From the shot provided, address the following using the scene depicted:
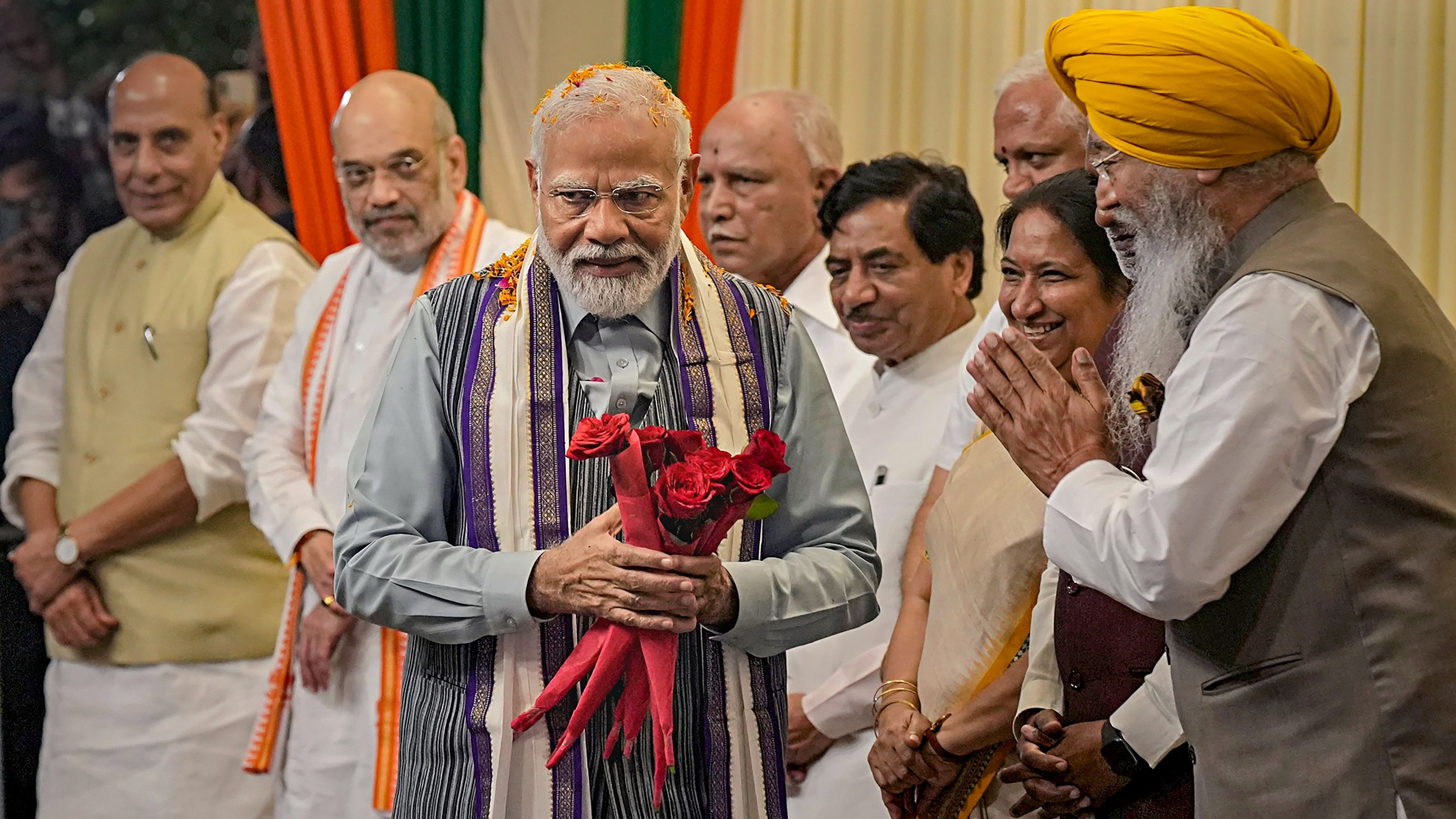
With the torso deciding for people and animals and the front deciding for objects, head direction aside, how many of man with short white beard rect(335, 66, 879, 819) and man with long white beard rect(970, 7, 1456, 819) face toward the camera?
1

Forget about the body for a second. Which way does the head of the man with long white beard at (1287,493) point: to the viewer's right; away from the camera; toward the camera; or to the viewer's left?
to the viewer's left

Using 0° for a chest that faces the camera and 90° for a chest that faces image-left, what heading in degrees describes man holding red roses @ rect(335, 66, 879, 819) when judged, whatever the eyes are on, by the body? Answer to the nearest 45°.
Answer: approximately 0°

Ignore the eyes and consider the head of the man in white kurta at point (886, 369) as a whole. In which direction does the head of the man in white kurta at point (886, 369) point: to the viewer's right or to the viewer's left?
to the viewer's left

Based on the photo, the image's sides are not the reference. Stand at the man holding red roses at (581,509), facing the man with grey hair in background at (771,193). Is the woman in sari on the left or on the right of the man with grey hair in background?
right

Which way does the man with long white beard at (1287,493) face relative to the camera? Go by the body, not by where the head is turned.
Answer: to the viewer's left

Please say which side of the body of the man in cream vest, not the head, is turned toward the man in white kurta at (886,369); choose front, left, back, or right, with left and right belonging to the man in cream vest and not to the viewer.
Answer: left
